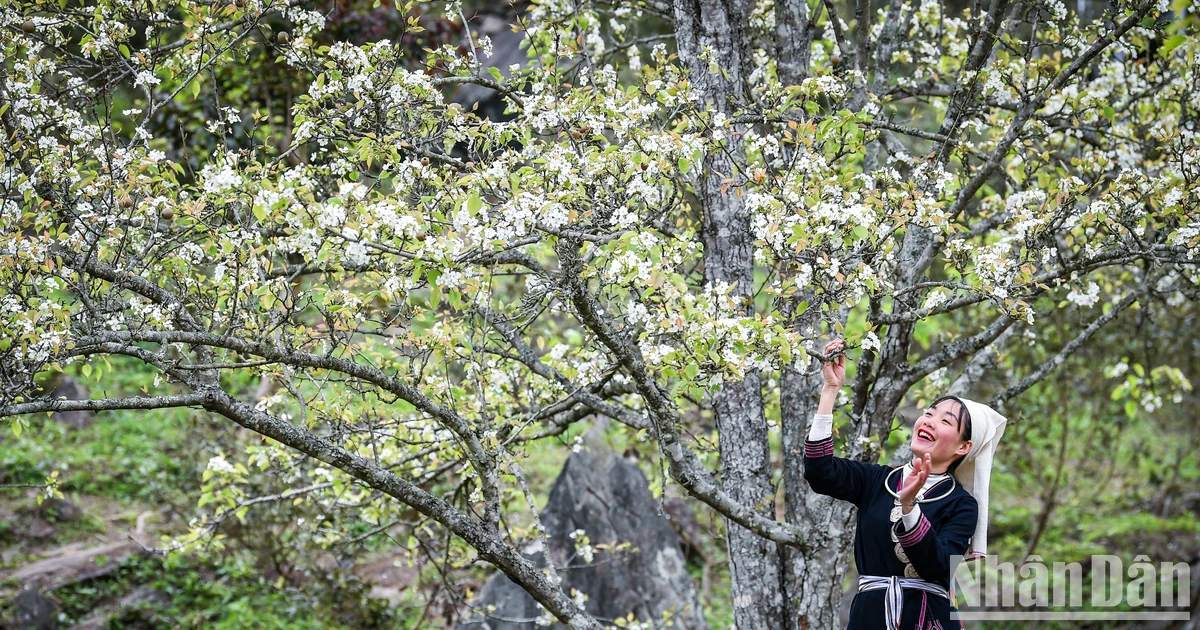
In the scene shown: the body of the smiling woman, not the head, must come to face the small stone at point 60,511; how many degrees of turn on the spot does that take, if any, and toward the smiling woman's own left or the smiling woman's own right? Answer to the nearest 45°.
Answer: approximately 90° to the smiling woman's own right

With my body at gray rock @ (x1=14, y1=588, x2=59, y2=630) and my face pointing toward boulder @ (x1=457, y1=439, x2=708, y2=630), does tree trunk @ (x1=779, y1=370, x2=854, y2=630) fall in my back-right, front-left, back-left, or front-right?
front-right

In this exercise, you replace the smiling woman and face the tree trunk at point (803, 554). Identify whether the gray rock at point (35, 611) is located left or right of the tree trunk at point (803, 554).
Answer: left

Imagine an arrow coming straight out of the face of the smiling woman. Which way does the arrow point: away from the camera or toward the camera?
toward the camera

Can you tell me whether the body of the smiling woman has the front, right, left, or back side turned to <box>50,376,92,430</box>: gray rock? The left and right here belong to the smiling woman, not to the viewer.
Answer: right

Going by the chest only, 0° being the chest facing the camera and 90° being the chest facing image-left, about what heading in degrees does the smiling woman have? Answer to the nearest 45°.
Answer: approximately 45°

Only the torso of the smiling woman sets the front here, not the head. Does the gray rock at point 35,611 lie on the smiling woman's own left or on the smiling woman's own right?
on the smiling woman's own right

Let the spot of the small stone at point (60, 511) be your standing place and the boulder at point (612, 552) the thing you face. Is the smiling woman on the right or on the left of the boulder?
right

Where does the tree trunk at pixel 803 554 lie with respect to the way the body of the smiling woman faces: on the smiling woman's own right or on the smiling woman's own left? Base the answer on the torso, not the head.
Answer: on the smiling woman's own right

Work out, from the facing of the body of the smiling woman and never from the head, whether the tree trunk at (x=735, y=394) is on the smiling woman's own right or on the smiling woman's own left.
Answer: on the smiling woman's own right
